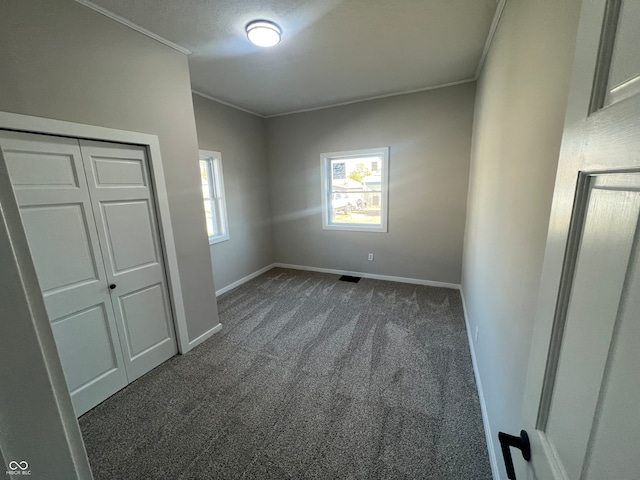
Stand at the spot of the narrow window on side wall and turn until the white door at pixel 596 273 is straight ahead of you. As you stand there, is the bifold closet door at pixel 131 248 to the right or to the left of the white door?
right

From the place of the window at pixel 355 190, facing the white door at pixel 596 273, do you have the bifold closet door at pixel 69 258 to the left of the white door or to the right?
right

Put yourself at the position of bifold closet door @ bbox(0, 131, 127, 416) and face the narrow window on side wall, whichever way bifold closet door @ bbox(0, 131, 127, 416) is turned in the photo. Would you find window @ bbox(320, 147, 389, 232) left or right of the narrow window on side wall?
right

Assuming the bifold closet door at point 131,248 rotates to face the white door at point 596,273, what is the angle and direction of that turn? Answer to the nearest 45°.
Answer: approximately 45° to its right

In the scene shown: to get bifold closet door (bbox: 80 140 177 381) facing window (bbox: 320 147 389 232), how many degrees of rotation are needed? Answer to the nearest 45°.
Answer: approximately 45° to its left

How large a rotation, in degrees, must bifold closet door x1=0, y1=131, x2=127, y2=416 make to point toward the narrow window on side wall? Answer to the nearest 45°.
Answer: approximately 90° to its left

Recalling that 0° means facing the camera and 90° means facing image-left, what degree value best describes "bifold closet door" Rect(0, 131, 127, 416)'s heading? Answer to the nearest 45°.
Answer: approximately 315°
